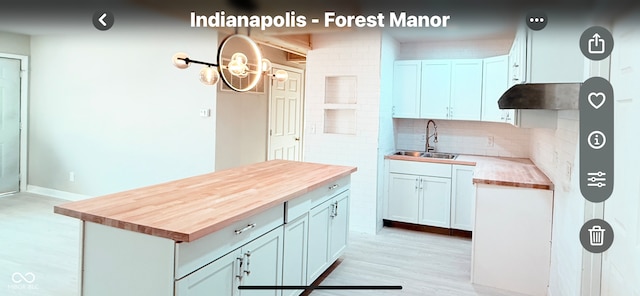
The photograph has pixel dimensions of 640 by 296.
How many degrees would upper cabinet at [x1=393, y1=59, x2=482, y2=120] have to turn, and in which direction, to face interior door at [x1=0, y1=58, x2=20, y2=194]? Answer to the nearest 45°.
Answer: approximately 90° to its right

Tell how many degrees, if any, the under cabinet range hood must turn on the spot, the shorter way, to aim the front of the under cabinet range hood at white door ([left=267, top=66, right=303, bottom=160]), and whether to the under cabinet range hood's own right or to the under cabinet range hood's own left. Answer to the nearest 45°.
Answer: approximately 45° to the under cabinet range hood's own right

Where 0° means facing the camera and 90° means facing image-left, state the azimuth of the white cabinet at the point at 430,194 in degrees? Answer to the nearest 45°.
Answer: approximately 0°

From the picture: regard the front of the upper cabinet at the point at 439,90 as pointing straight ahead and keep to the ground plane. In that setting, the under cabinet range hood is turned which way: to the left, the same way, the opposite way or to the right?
to the right

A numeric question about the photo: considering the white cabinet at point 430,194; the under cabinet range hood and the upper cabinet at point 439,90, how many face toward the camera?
2

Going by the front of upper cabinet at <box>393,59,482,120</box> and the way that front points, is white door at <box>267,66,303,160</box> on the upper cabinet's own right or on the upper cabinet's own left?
on the upper cabinet's own right

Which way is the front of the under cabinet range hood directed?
to the viewer's left

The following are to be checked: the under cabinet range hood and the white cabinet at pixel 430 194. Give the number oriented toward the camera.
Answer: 1
